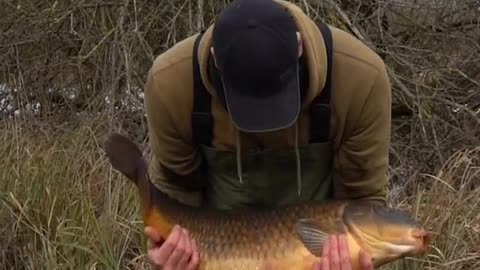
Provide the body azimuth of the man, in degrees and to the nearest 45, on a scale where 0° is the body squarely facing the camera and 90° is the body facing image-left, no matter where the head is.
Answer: approximately 0°
